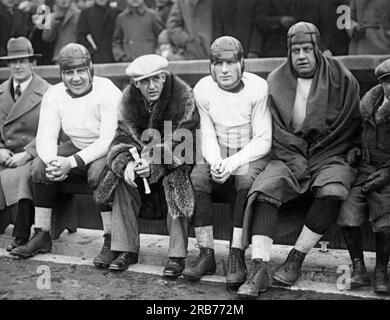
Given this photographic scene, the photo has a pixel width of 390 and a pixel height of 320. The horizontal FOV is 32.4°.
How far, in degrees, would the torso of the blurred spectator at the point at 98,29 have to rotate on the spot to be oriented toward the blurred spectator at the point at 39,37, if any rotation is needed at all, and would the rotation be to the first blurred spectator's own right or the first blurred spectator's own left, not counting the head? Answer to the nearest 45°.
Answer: approximately 135° to the first blurred spectator's own right

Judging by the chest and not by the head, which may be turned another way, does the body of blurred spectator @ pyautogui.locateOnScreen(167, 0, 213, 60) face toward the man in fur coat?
yes

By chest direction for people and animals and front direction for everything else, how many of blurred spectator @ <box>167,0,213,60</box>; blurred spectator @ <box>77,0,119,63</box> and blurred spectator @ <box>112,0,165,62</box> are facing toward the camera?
3

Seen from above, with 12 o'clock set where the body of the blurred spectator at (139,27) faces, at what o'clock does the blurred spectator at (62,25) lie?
the blurred spectator at (62,25) is roughly at 4 o'clock from the blurred spectator at (139,27).

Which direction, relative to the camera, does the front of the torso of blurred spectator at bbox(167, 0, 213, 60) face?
toward the camera

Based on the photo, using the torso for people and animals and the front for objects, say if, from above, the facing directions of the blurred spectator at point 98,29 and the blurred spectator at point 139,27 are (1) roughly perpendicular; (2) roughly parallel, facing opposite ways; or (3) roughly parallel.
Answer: roughly parallel

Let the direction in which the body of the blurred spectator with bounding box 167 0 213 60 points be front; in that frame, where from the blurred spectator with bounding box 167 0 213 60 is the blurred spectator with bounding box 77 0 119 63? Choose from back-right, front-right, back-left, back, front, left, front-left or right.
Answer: back-right

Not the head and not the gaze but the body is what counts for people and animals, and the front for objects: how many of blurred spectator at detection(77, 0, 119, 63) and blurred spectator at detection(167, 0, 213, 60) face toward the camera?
2

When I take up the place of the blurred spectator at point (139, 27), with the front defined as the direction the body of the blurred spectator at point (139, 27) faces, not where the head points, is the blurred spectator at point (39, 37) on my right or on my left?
on my right

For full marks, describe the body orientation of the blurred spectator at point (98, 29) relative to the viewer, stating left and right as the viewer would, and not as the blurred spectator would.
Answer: facing the viewer

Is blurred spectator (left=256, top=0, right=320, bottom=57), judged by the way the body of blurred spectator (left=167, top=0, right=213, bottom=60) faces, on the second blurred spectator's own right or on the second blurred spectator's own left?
on the second blurred spectator's own left

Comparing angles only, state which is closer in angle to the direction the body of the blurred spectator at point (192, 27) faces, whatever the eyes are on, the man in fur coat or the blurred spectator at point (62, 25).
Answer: the man in fur coat

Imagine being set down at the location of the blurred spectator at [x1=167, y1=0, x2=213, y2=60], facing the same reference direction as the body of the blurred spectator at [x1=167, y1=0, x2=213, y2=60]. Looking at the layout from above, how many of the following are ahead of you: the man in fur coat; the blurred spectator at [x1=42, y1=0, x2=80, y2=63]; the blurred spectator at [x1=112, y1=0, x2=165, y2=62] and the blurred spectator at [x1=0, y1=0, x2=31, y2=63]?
1

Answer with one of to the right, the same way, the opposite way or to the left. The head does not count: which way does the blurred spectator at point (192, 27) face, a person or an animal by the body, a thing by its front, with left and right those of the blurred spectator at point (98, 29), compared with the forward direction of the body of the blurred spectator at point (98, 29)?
the same way

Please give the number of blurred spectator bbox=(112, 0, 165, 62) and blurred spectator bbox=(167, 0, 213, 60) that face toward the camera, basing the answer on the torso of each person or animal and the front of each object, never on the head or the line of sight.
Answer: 2
